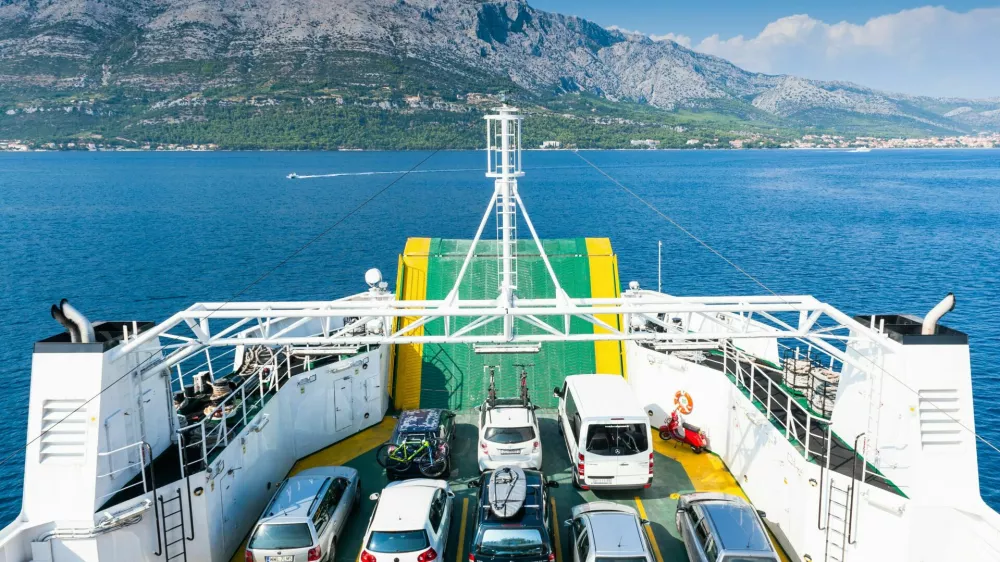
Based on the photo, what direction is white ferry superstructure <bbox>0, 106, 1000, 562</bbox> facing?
away from the camera

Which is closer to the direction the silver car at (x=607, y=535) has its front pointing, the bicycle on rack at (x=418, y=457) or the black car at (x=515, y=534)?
the bicycle on rack

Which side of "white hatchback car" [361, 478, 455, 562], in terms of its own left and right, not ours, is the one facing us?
back

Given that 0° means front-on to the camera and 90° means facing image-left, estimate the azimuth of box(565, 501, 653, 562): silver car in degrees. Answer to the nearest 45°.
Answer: approximately 180°

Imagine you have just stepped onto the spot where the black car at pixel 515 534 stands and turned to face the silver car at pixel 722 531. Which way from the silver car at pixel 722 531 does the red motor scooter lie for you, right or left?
left

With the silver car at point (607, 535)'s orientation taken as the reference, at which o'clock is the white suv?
The white suv is roughly at 11 o'clock from the silver car.

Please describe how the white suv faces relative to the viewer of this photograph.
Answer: facing away from the viewer

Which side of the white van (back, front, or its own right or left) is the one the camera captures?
back

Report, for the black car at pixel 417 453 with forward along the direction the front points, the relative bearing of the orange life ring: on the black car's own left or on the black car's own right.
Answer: on the black car's own right

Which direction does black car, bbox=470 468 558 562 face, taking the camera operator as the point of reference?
facing away from the viewer

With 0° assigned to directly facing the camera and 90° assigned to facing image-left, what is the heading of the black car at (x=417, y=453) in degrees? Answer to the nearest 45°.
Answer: approximately 180°

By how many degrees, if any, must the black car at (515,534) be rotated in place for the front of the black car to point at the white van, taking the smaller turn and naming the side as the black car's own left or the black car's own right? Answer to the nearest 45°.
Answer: approximately 45° to the black car's own right
